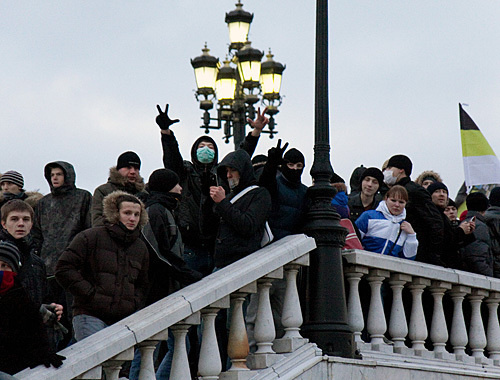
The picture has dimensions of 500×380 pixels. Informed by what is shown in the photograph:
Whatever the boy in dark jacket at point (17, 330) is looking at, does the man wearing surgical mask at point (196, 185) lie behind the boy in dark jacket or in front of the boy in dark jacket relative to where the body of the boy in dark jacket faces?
behind

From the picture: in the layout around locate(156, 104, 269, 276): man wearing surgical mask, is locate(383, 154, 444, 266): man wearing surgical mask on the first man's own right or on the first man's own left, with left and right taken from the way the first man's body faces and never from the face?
on the first man's own left

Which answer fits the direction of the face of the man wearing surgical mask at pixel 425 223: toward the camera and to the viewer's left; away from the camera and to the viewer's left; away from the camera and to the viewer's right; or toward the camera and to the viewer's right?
toward the camera and to the viewer's left

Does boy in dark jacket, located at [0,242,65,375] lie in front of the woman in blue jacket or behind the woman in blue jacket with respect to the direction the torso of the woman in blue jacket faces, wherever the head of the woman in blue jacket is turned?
in front

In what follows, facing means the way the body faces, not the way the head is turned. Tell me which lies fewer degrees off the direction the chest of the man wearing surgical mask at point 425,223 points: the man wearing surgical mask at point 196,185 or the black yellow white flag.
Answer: the man wearing surgical mask

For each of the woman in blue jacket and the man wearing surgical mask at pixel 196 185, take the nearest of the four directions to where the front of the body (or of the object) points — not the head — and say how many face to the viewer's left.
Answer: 0
